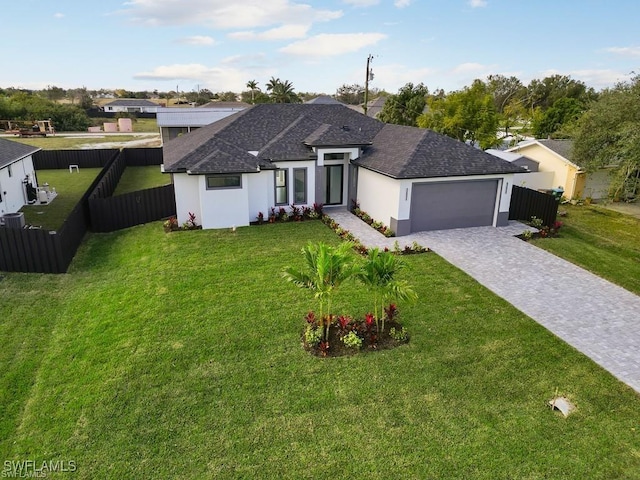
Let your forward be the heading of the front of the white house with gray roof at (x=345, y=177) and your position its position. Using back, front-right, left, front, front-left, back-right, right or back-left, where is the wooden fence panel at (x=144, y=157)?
back-right

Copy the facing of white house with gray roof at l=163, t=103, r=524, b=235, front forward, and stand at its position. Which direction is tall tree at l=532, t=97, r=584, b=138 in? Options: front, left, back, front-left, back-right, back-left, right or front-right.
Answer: back-left

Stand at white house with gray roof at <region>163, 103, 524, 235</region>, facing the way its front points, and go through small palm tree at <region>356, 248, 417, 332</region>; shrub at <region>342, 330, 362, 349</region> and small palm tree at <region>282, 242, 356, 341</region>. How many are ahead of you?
3

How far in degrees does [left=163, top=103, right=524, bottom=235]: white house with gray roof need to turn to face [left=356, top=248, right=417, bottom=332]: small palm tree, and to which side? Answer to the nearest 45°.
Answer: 0° — it already faces it

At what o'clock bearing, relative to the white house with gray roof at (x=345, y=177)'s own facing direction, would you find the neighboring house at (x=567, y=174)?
The neighboring house is roughly at 8 o'clock from the white house with gray roof.

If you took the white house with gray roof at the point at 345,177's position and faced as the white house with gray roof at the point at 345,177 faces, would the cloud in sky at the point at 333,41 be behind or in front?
behind

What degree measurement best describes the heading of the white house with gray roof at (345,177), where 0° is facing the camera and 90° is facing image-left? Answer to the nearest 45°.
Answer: approximately 0°

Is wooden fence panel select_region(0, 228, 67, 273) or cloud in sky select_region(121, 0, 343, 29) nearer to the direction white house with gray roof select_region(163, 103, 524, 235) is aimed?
the wooden fence panel

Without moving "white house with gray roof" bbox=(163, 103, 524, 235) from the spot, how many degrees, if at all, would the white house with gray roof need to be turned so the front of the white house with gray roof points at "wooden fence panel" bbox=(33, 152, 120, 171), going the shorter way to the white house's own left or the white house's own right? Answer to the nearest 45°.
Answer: approximately 135° to the white house's own right

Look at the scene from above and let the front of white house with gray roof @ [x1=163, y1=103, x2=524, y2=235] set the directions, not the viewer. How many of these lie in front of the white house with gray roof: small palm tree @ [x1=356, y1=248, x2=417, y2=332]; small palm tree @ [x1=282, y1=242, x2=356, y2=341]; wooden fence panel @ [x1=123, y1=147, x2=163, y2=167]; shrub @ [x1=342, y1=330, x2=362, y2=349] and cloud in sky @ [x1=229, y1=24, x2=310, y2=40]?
3

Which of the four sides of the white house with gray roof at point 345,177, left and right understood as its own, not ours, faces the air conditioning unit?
right

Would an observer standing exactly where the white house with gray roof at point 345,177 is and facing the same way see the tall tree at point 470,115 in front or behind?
behind

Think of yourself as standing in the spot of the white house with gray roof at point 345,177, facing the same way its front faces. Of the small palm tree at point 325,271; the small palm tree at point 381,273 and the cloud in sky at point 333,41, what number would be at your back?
1

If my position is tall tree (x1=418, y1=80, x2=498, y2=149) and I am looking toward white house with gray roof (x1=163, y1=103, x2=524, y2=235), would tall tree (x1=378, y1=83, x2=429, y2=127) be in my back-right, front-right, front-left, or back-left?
back-right

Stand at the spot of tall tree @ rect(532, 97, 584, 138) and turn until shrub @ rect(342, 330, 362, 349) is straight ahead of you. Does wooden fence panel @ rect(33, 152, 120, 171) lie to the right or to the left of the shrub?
right

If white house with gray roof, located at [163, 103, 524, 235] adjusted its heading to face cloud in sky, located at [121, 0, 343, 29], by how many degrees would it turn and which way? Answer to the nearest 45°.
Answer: approximately 135° to its right

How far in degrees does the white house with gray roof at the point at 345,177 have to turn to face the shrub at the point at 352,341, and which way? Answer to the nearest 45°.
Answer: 0° — it already faces it
